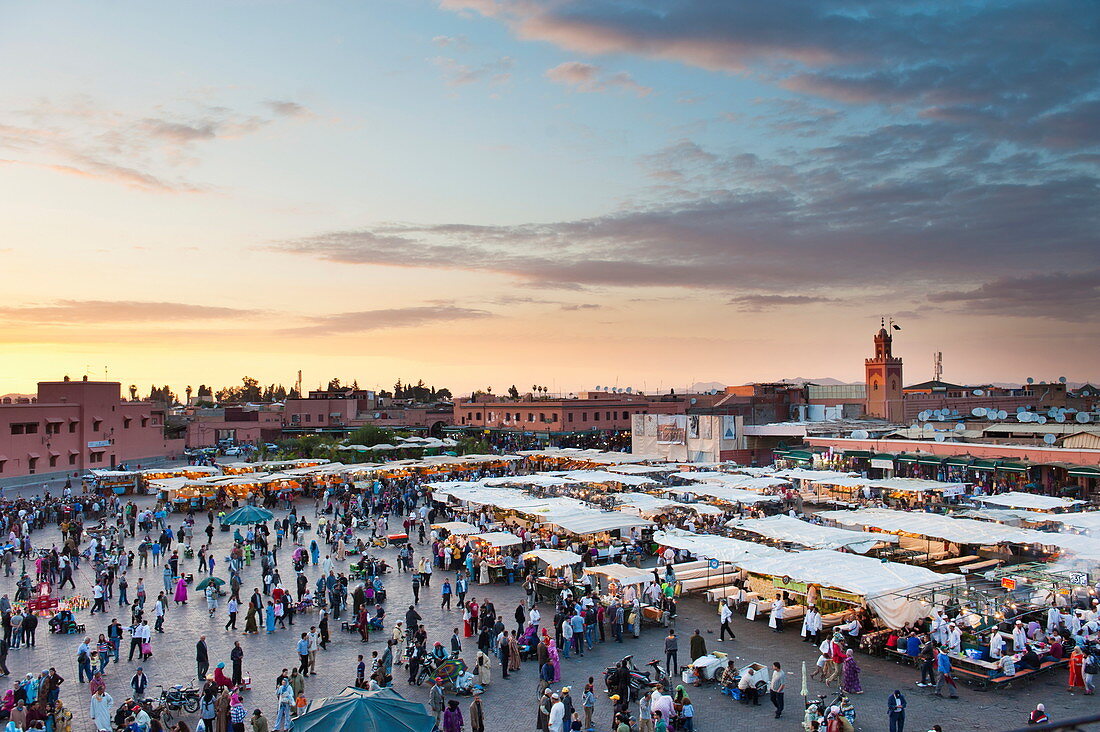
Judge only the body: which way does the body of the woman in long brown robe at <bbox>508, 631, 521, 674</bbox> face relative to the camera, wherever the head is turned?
away from the camera

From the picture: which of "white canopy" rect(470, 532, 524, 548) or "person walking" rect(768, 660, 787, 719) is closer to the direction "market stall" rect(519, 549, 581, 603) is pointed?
the person walking

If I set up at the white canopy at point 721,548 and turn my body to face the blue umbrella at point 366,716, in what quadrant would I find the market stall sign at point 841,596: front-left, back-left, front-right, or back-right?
front-left

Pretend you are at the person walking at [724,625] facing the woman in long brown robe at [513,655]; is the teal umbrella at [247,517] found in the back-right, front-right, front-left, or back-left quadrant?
front-right

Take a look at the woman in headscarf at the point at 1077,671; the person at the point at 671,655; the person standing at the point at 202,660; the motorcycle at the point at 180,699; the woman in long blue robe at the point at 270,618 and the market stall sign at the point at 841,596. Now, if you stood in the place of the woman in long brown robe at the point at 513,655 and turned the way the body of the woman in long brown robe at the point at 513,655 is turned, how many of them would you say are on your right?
3

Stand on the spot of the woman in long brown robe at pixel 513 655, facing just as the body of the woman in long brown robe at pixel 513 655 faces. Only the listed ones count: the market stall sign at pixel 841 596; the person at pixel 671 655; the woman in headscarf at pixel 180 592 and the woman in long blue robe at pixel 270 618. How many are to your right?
2

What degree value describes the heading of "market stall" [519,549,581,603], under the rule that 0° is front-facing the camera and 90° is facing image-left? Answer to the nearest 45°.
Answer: approximately 45°

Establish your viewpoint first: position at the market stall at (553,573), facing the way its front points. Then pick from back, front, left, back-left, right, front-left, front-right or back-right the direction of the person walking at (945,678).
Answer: left

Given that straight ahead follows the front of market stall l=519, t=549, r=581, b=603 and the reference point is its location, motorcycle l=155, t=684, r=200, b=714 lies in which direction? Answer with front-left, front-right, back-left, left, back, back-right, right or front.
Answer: front

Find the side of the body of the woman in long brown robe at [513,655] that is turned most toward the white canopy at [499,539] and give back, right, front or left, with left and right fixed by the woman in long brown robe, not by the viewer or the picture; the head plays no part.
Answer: front

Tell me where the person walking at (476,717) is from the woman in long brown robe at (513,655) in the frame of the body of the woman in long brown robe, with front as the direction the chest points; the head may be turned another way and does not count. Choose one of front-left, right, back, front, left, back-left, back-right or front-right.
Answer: back

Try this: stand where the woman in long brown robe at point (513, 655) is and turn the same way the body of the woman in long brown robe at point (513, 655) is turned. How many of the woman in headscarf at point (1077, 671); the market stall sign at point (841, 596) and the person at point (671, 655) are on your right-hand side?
3

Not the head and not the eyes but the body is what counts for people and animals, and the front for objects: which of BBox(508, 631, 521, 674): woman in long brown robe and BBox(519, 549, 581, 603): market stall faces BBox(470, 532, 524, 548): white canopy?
the woman in long brown robe

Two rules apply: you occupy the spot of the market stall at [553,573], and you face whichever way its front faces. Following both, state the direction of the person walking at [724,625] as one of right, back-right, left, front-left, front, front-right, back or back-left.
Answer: left

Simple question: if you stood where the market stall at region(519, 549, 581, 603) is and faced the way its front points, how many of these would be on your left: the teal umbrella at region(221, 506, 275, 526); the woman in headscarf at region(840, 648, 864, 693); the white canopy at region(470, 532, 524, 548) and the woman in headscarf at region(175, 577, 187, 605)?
1

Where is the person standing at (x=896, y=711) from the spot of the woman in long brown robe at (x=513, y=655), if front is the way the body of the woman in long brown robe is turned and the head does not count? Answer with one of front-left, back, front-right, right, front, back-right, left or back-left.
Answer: back-right

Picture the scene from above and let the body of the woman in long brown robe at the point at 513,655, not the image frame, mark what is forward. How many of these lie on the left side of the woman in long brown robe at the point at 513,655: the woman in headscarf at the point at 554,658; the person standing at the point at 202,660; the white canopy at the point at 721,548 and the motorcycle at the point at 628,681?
1

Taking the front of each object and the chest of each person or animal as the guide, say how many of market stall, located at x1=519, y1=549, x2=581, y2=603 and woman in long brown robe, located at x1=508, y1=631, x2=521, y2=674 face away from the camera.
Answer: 1

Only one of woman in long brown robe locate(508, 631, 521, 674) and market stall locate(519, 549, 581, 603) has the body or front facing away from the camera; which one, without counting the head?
the woman in long brown robe
